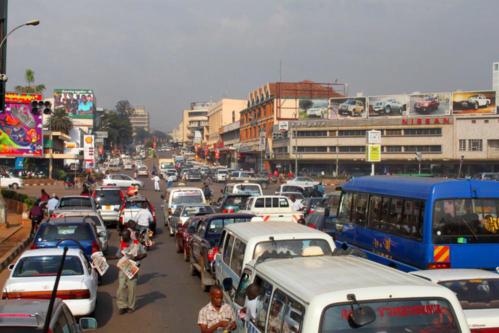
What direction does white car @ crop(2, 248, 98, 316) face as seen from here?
away from the camera

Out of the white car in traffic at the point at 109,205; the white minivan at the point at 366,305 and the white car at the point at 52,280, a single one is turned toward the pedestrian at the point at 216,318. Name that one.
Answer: the white minivan

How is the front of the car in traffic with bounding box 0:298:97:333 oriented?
away from the camera

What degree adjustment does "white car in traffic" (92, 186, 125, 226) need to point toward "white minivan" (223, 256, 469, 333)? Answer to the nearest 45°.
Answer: approximately 180°

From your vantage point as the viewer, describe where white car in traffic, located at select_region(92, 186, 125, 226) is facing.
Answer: facing away from the viewer

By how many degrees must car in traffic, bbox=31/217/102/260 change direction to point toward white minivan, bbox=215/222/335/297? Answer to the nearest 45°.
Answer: approximately 135° to its right

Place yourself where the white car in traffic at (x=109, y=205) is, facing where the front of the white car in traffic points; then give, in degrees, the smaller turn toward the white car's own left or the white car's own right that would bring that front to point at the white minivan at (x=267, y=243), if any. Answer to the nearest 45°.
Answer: approximately 180°
